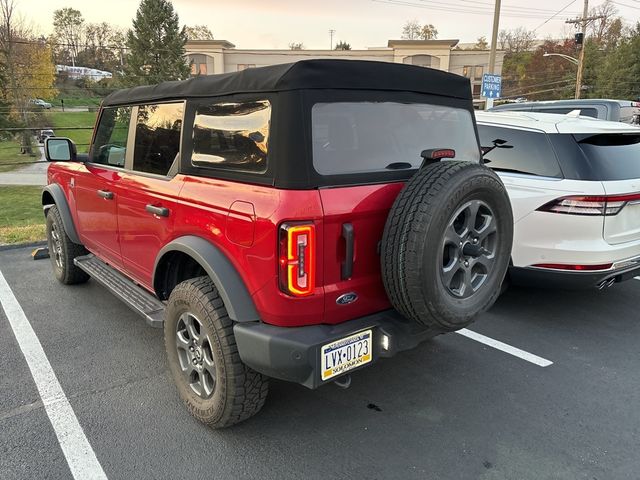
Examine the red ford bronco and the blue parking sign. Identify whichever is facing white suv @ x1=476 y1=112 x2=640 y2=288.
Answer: the blue parking sign

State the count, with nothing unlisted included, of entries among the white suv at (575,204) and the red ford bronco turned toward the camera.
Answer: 0

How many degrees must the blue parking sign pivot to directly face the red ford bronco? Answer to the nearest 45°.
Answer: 0° — it already faces it

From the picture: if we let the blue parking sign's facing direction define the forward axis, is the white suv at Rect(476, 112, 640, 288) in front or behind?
in front

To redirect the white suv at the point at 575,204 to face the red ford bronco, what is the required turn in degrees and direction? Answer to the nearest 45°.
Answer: approximately 90° to its left

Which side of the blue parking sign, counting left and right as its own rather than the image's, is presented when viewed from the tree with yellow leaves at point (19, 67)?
right

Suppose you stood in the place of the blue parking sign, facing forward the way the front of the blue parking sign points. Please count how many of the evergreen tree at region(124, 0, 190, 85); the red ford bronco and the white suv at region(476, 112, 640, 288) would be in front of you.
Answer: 2

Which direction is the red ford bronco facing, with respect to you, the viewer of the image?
facing away from the viewer and to the left of the viewer

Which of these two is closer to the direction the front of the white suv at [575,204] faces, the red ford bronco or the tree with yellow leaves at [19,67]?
the tree with yellow leaves

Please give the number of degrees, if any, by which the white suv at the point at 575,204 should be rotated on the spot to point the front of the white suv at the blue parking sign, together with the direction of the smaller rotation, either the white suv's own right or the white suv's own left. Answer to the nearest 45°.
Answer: approximately 45° to the white suv's own right

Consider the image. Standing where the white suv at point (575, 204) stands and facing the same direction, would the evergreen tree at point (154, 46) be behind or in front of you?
in front

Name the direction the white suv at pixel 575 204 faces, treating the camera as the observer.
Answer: facing away from the viewer and to the left of the viewer
